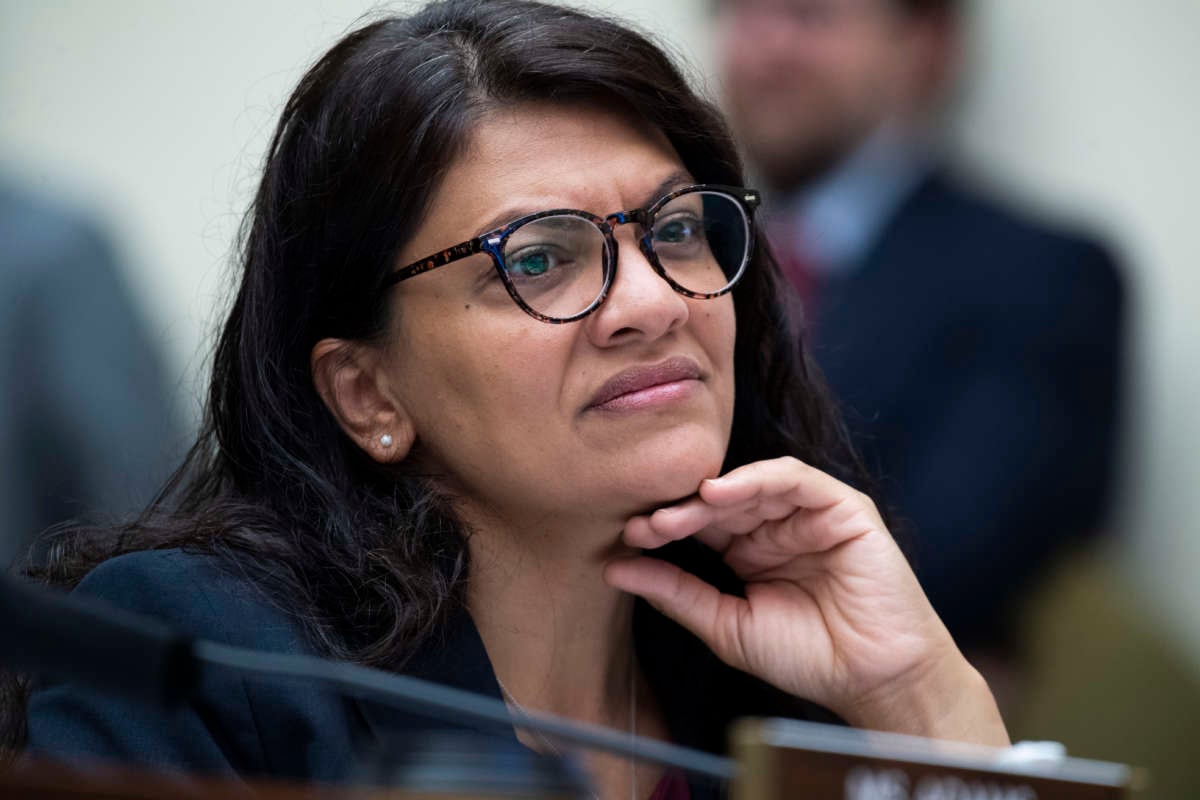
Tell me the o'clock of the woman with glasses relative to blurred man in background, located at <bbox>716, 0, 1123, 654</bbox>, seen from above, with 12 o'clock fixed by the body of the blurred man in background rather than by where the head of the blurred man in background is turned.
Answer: The woman with glasses is roughly at 11 o'clock from the blurred man in background.

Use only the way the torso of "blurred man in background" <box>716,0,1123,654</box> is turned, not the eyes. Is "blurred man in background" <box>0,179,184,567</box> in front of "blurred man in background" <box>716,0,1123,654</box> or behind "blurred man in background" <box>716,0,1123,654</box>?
in front

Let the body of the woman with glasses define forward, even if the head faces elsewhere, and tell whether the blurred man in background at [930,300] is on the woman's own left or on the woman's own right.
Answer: on the woman's own left

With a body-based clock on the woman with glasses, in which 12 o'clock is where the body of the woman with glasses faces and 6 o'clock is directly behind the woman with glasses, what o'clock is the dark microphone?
The dark microphone is roughly at 2 o'clock from the woman with glasses.

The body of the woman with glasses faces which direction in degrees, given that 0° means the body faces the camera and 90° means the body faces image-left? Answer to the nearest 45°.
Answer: approximately 315°

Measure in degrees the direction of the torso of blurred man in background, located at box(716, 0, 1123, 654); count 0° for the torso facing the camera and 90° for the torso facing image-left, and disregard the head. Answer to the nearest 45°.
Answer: approximately 45°

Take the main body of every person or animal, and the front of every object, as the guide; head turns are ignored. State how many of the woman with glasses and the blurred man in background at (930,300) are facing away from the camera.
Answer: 0

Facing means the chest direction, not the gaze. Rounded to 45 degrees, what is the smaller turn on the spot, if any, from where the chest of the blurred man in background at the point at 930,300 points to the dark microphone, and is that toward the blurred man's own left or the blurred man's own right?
approximately 45° to the blurred man's own left

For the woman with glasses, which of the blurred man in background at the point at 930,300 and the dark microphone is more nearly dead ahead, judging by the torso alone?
the dark microphone

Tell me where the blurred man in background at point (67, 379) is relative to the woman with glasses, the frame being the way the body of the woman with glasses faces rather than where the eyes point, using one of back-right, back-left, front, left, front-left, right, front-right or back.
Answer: back
